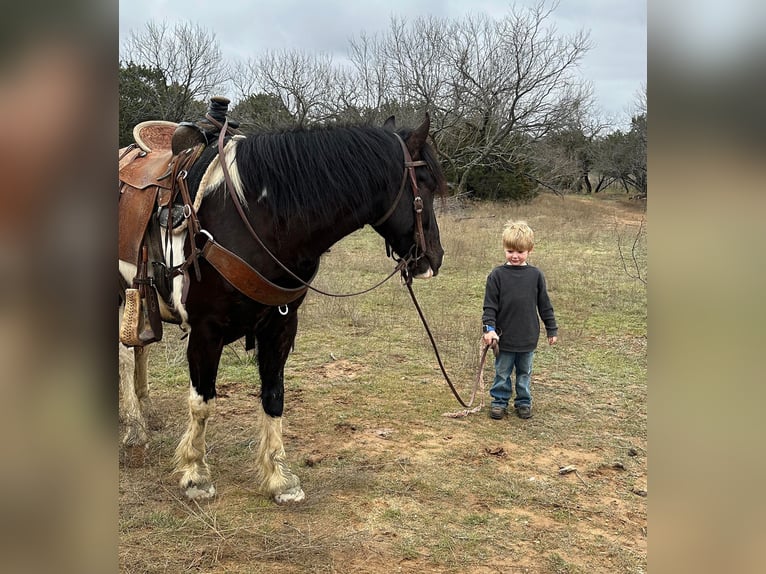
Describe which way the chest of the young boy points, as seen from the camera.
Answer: toward the camera

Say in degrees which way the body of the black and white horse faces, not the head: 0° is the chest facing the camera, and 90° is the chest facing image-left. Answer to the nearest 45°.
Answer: approximately 315°

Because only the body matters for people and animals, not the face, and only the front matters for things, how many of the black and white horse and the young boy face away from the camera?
0

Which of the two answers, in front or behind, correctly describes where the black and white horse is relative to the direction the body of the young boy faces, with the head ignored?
in front
